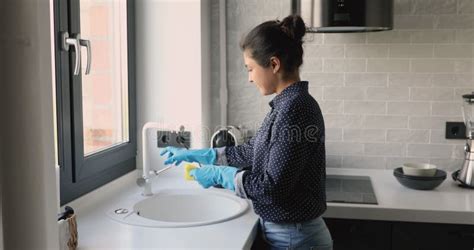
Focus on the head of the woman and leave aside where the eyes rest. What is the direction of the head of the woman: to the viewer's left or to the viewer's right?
to the viewer's left

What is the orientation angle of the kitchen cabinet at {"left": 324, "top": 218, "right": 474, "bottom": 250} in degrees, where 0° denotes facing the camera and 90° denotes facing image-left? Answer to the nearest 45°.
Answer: approximately 0°

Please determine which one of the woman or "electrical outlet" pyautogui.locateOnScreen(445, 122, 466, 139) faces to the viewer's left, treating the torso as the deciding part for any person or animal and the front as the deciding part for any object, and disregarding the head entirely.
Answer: the woman

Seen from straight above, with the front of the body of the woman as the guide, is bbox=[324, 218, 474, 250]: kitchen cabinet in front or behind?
behind

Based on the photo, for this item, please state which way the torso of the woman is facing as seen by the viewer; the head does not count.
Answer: to the viewer's left

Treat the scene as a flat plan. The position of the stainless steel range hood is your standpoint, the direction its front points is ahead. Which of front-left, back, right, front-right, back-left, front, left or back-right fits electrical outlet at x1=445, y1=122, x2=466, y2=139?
back-left

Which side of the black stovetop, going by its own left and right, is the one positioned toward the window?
right

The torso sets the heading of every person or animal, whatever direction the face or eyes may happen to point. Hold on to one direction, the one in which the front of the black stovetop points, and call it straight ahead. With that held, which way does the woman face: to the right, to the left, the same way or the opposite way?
to the right

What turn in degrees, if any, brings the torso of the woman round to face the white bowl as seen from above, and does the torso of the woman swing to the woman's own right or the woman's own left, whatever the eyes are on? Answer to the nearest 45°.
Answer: approximately 135° to the woman's own right
